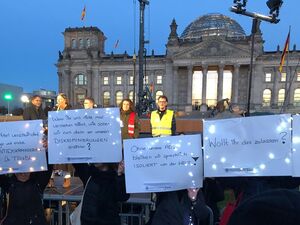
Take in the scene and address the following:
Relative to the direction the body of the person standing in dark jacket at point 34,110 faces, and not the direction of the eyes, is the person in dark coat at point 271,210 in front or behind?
in front

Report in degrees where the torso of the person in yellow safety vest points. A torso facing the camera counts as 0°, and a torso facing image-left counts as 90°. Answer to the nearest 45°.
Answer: approximately 0°

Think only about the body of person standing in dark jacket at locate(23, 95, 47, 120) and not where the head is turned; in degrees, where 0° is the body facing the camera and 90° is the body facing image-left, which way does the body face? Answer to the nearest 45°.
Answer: approximately 315°

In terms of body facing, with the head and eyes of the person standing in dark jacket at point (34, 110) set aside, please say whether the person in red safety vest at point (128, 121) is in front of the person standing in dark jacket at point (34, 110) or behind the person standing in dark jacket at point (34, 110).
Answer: in front

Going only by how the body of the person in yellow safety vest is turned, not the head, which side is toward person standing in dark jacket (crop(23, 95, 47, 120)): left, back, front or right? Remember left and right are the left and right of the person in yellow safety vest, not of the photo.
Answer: right
